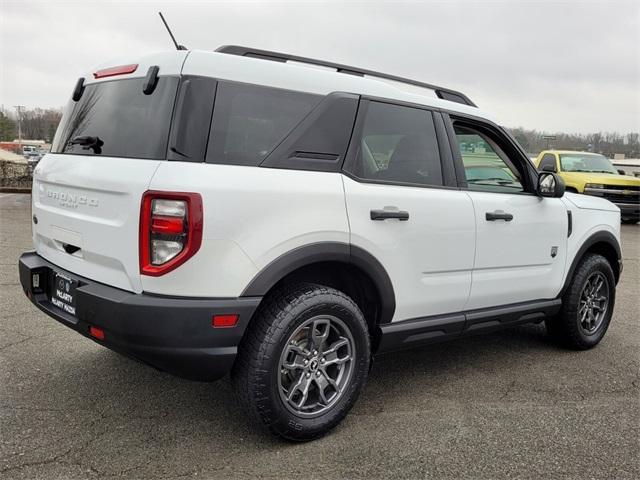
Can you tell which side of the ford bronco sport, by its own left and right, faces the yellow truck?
front

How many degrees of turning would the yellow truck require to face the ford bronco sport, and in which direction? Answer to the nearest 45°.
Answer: approximately 45° to its right

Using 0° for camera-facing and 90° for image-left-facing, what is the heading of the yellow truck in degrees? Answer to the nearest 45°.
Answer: approximately 315°

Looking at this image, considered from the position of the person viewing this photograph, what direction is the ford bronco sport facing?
facing away from the viewer and to the right of the viewer

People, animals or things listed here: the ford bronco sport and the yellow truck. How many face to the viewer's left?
0
